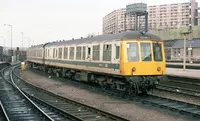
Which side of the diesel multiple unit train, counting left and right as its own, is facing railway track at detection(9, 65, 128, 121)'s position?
right

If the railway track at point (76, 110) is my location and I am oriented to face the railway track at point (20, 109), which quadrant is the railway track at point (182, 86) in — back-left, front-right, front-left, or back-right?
back-right

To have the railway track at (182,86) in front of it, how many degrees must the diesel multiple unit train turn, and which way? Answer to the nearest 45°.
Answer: approximately 90° to its left

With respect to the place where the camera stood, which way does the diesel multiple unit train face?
facing the viewer and to the right of the viewer

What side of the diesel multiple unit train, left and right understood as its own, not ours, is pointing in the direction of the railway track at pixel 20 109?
right
